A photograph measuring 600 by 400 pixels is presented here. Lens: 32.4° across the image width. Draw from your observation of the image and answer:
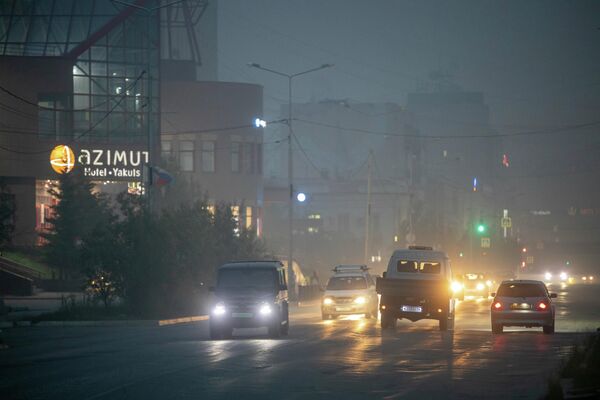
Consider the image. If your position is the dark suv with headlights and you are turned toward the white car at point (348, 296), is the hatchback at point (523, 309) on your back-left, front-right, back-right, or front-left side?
front-right

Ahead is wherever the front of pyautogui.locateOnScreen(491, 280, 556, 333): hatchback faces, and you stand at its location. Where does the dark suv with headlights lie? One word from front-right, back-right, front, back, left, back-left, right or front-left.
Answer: back-left

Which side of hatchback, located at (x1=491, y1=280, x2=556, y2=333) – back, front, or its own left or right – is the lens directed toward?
back

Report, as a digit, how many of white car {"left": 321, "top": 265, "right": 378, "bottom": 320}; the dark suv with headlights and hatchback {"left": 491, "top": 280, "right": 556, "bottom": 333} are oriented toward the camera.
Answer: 2

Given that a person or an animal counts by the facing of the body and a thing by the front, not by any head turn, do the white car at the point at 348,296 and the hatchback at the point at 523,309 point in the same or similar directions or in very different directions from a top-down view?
very different directions

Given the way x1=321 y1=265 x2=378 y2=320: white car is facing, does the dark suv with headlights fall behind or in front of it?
in front

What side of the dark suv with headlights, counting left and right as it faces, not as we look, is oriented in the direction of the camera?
front

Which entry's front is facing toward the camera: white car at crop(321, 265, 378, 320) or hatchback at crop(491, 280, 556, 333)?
the white car

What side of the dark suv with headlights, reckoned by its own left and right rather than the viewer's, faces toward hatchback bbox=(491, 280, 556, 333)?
left

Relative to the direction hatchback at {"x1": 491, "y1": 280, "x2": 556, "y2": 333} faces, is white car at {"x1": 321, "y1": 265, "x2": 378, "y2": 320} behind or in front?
in front

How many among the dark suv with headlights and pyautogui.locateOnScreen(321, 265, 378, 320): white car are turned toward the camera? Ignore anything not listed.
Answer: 2

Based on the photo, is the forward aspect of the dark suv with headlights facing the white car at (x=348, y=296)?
no

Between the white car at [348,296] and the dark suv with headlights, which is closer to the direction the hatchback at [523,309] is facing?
the white car

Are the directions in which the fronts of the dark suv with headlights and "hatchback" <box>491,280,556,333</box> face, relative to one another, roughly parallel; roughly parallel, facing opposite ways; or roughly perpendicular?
roughly parallel, facing opposite ways

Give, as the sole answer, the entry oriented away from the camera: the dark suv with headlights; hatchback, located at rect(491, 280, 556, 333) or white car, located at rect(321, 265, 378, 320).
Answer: the hatchback

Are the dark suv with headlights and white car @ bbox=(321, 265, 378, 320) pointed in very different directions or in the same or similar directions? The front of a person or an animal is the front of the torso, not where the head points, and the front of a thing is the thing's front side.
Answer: same or similar directions

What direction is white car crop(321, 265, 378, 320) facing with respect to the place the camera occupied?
facing the viewer
